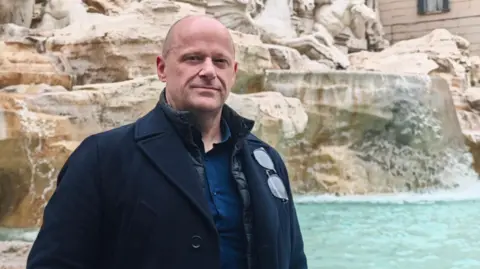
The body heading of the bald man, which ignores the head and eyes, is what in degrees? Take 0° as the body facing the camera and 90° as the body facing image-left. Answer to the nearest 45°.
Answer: approximately 315°

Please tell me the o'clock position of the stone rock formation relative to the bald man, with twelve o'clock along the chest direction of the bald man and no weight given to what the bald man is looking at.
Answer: The stone rock formation is roughly at 8 o'clock from the bald man.

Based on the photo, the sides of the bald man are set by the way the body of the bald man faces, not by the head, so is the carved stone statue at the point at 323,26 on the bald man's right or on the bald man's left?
on the bald man's left
